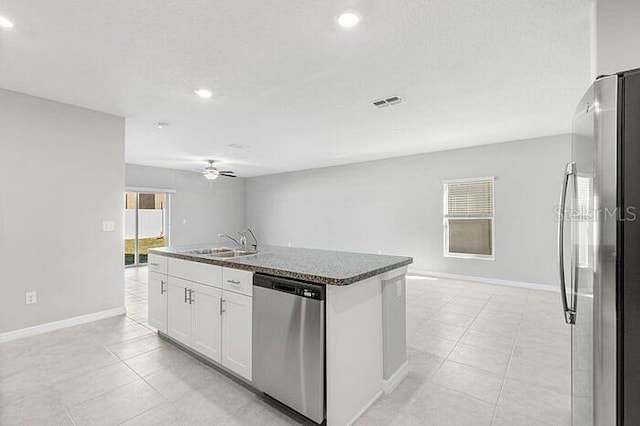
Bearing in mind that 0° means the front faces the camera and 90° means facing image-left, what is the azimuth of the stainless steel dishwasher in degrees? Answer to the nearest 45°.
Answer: approximately 45°

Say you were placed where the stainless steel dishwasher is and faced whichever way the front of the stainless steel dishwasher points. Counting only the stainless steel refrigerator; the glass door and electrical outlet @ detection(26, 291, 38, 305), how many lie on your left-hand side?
1

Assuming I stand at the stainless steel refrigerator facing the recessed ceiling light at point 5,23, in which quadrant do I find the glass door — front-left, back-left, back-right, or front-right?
front-right

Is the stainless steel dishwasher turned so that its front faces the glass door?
no

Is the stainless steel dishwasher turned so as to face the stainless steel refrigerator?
no

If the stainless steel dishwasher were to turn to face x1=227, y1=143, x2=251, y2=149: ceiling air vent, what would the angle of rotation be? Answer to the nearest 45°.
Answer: approximately 135° to its right

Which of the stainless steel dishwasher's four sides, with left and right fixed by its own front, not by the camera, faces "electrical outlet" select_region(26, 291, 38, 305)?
right

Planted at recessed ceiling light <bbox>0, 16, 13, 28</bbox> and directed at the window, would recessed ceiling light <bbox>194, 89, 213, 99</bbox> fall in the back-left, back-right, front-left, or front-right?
front-left

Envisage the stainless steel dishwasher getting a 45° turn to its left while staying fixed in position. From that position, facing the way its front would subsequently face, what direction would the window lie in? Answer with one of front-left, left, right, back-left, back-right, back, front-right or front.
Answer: back-left

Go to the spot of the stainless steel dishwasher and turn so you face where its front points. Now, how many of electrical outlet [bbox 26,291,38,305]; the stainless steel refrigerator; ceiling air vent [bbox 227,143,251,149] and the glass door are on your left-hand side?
1
